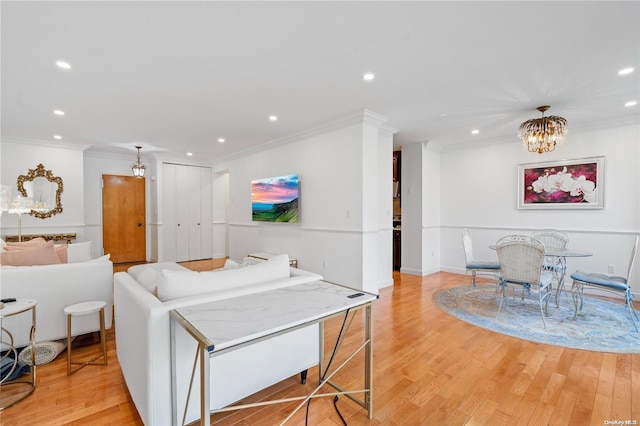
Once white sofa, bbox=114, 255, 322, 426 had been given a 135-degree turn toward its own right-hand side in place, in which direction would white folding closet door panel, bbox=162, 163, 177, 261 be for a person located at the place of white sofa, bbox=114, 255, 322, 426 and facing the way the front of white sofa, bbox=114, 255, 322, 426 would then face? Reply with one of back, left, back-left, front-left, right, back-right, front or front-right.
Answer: left

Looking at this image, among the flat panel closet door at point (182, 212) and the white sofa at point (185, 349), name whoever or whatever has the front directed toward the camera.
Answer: the flat panel closet door

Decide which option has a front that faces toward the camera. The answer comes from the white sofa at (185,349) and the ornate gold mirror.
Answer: the ornate gold mirror

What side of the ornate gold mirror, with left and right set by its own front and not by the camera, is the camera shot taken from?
front

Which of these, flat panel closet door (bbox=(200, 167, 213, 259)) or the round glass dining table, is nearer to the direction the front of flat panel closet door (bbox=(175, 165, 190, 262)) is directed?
the round glass dining table

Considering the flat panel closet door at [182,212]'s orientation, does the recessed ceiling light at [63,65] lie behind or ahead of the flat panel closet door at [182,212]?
ahead

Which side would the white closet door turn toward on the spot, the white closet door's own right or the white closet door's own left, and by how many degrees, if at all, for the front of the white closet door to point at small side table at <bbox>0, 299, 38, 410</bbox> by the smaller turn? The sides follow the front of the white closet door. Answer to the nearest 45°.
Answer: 0° — it already faces it

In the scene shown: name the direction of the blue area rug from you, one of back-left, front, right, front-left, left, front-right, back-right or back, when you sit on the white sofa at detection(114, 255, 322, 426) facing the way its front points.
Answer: back-right

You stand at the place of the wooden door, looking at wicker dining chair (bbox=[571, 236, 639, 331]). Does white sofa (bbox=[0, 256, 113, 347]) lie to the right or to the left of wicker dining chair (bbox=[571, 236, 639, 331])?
right

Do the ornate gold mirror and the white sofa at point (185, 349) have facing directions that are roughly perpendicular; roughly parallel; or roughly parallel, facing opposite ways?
roughly parallel, facing opposite ways

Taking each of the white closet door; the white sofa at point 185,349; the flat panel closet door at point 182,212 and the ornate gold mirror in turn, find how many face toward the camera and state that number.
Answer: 3

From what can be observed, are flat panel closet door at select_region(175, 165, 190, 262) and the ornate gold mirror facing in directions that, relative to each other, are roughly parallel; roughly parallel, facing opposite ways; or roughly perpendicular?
roughly parallel

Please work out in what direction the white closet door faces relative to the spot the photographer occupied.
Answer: facing the viewer

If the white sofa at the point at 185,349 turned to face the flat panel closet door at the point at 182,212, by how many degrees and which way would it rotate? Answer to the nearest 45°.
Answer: approximately 45° to its right

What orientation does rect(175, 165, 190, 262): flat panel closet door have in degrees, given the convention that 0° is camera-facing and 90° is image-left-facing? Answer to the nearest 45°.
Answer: approximately 0°

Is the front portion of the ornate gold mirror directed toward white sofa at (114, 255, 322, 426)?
yes
